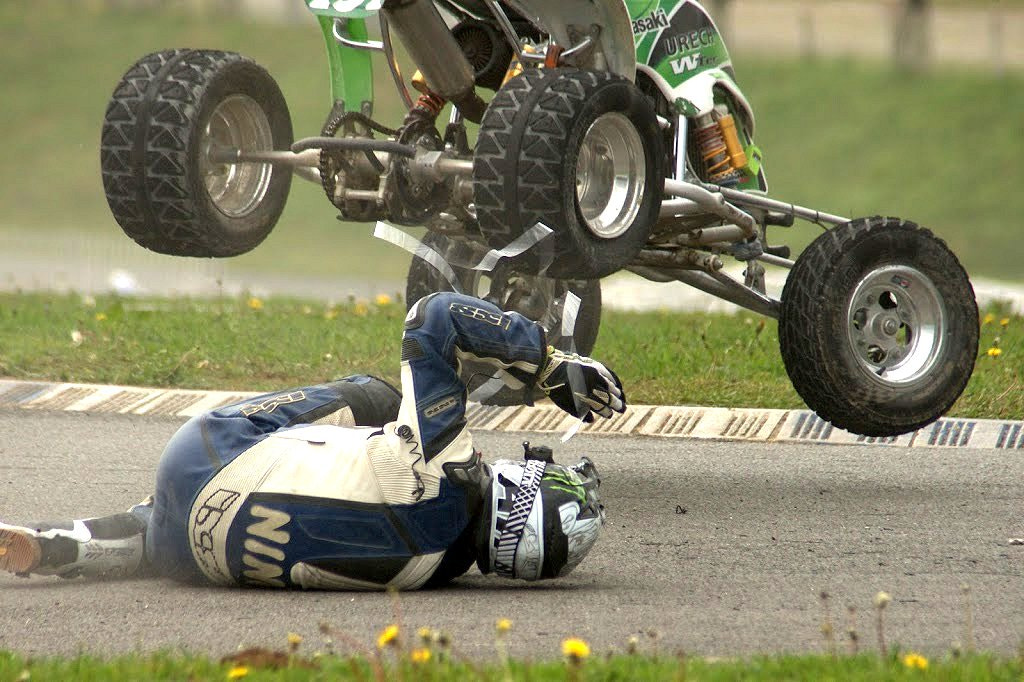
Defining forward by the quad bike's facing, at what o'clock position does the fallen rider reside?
The fallen rider is roughly at 5 o'clock from the quad bike.

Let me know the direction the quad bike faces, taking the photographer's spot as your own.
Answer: facing away from the viewer and to the right of the viewer
